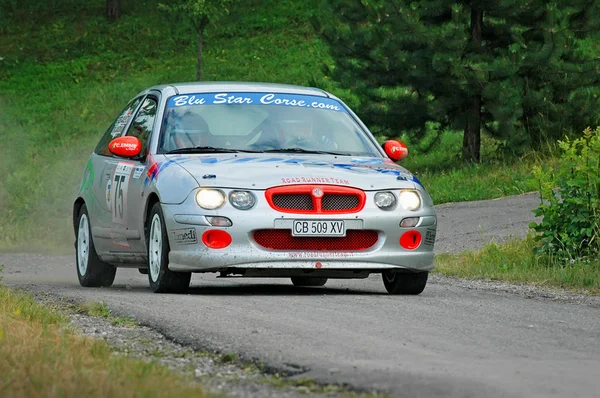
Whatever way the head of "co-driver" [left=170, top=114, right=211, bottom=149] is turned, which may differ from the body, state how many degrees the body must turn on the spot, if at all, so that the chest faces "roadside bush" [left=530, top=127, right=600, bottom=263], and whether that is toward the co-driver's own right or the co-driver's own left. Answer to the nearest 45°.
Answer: approximately 90° to the co-driver's own left

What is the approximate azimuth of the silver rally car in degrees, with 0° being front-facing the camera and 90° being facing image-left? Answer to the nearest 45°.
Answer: approximately 0°

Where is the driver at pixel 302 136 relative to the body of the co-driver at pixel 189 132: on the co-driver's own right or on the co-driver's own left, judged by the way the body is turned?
on the co-driver's own left

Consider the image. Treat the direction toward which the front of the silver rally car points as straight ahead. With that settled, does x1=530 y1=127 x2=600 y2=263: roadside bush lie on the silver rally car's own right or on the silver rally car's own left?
on the silver rally car's own left

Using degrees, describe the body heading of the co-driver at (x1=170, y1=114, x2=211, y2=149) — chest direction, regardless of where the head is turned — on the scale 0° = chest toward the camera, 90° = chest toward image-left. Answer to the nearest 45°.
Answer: approximately 0°
